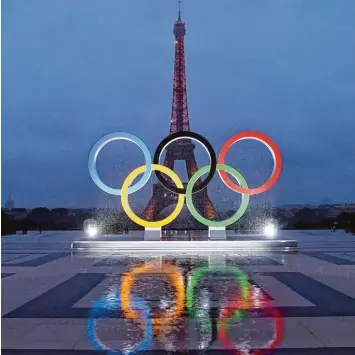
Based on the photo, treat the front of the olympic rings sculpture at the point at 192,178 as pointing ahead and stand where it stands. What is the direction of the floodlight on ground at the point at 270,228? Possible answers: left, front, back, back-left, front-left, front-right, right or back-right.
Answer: back-left

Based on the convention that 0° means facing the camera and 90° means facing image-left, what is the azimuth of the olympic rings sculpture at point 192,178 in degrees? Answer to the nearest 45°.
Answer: approximately 0°

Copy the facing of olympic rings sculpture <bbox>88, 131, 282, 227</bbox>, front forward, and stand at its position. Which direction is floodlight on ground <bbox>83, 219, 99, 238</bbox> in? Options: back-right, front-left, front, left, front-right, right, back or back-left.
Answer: back-right

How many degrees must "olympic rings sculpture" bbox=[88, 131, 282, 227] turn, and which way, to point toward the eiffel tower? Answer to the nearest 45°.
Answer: approximately 180°

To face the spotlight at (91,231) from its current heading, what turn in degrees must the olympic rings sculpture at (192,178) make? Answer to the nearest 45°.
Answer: approximately 135° to its right
